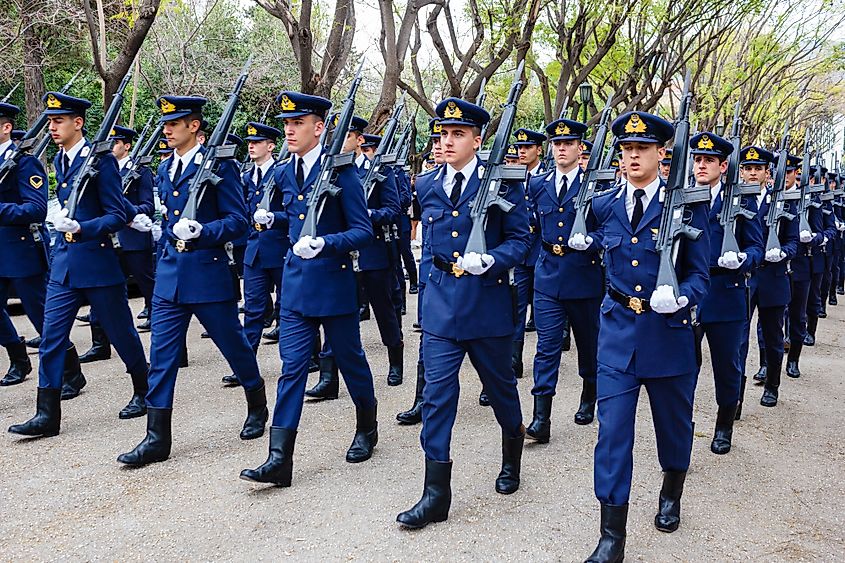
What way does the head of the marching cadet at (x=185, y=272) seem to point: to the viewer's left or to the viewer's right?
to the viewer's left

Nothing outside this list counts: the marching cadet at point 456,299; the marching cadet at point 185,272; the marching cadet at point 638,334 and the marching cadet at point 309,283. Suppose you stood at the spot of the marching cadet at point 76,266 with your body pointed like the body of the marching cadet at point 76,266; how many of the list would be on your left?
4

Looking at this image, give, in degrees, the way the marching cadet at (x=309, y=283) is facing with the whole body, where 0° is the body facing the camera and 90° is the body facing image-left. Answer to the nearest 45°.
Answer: approximately 45°

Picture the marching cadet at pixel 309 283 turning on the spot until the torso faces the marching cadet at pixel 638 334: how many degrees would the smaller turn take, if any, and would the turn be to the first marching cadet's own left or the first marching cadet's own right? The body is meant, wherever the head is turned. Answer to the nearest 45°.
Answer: approximately 90° to the first marching cadet's own left

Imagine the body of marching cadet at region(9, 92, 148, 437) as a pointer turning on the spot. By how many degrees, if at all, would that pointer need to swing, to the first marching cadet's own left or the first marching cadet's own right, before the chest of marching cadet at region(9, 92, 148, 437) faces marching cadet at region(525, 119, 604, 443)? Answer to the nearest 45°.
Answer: approximately 135° to the first marching cadet's own left

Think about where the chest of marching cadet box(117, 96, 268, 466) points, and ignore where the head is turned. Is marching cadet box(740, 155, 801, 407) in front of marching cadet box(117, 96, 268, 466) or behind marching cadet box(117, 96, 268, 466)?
behind

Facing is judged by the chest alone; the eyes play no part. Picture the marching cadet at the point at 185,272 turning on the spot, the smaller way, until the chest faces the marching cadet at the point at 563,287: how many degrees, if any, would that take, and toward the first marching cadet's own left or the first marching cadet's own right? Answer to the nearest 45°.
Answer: approximately 135° to the first marching cadet's own left

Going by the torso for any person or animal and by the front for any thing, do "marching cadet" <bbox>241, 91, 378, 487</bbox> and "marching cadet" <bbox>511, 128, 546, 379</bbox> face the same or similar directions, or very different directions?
same or similar directions

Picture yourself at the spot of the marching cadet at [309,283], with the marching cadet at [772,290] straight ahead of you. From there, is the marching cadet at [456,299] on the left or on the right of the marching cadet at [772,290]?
right

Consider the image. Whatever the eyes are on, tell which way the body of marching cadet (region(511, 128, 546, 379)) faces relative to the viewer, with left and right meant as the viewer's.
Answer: facing the viewer and to the left of the viewer

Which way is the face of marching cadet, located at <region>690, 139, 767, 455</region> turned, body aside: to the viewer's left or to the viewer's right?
to the viewer's left

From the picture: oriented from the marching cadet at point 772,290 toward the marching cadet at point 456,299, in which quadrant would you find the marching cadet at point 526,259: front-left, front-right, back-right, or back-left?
front-right

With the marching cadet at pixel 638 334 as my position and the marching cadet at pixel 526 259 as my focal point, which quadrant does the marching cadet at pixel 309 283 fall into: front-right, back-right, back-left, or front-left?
front-left

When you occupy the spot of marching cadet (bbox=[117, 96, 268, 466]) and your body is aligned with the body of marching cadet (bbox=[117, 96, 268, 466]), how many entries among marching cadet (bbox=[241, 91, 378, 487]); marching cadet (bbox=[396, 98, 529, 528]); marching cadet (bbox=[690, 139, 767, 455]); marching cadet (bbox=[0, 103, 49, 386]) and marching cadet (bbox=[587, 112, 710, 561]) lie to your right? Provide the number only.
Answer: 1

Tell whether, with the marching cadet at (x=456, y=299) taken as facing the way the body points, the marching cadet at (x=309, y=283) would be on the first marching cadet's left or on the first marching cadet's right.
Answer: on the first marching cadet's right

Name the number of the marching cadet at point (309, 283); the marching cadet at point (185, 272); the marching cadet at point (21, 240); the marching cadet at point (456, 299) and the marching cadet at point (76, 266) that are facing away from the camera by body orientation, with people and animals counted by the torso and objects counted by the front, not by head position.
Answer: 0
